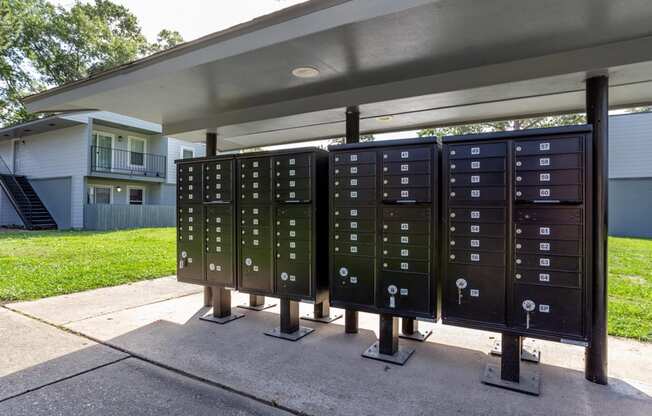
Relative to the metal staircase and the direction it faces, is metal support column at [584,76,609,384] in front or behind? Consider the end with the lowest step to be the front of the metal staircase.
in front

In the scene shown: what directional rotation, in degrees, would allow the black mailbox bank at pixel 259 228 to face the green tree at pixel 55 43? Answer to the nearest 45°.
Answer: approximately 90° to its right

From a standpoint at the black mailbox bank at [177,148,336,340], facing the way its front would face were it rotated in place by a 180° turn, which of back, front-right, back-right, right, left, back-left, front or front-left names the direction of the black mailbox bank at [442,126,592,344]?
right

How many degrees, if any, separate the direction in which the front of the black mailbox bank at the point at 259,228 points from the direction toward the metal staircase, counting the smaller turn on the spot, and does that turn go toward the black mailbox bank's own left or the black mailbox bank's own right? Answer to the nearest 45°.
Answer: approximately 90° to the black mailbox bank's own right

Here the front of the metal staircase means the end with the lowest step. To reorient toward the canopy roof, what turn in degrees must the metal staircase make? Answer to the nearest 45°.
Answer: approximately 45° to its right

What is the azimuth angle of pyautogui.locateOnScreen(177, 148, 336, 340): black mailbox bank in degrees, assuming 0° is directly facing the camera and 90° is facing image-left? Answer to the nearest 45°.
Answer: approximately 45°

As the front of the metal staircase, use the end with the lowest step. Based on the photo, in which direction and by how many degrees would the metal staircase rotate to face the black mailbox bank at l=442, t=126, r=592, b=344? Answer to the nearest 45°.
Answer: approximately 45° to its right

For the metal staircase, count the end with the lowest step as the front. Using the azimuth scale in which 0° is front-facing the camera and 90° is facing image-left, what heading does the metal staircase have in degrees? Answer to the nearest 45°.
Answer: approximately 315°

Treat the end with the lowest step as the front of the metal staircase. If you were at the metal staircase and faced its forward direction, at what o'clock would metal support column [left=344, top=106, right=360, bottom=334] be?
The metal support column is roughly at 1 o'clock from the metal staircase.

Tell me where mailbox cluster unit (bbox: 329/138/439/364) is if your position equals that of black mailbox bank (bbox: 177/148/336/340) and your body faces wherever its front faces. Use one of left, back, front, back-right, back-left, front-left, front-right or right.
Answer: left

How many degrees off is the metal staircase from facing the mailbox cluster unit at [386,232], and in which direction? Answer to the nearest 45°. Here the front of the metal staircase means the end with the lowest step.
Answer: approximately 45° to its right
